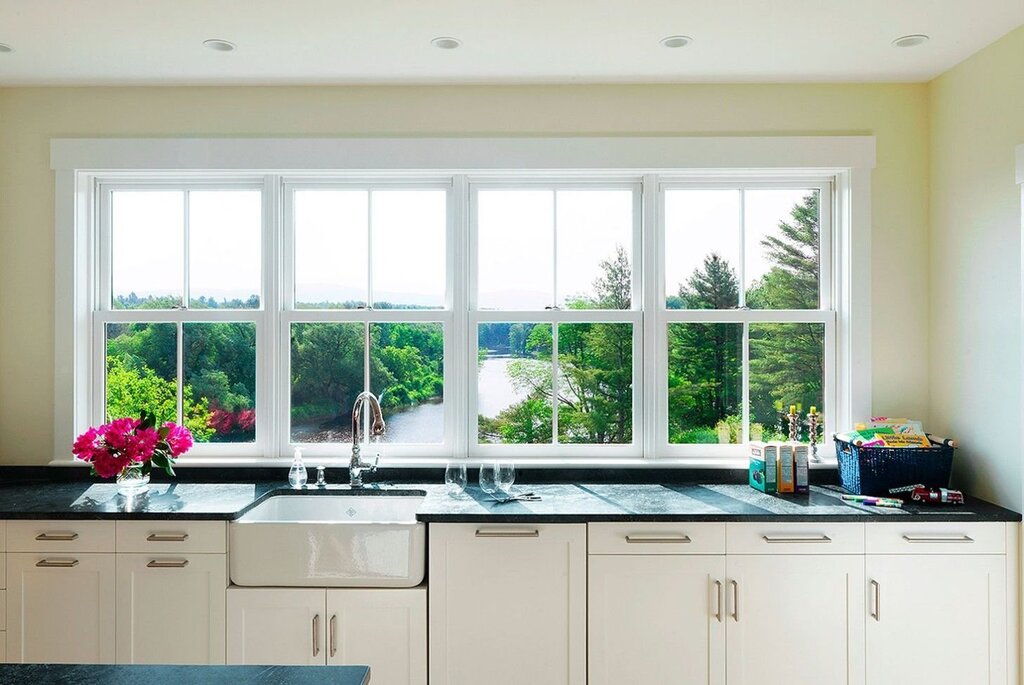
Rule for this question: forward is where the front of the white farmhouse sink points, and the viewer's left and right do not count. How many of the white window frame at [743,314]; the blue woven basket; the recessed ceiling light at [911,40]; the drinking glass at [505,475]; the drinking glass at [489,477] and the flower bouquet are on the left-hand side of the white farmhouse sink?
5

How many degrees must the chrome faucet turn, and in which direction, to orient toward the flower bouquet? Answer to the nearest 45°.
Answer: approximately 135° to its right

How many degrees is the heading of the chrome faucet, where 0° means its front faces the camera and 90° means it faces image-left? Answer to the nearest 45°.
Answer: approximately 315°

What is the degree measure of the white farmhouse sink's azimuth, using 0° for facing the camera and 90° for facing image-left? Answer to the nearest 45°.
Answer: approximately 0°

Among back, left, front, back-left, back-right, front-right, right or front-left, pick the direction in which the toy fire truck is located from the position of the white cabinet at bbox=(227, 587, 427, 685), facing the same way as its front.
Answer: left

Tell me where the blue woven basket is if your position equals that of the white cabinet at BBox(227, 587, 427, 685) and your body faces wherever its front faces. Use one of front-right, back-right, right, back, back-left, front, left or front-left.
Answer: left

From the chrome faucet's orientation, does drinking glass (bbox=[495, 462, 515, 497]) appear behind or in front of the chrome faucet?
in front

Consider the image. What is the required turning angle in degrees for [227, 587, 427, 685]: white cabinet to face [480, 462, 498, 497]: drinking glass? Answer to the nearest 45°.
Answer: approximately 90° to its left
